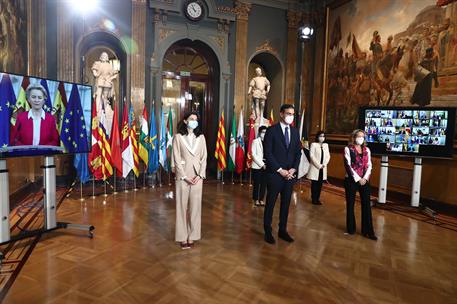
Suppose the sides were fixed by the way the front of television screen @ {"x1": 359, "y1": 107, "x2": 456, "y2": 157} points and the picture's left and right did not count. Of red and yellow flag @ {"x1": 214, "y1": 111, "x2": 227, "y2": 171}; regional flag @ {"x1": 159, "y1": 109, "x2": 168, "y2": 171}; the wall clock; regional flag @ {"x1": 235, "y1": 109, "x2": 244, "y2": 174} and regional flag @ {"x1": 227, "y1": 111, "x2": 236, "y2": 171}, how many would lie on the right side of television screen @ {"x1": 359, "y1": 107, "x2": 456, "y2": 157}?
5

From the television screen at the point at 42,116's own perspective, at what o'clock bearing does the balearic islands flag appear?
The balearic islands flag is roughly at 8 o'clock from the television screen.

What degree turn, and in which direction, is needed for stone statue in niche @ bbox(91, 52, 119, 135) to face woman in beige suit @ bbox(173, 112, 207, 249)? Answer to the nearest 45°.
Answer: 0° — it already faces them

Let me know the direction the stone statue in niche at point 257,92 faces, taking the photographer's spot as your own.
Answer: facing the viewer

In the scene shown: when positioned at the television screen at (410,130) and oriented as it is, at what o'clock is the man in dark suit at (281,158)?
The man in dark suit is roughly at 1 o'clock from the television screen.

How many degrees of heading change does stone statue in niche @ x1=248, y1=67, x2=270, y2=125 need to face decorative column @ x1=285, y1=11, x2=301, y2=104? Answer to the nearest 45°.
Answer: approximately 135° to its left

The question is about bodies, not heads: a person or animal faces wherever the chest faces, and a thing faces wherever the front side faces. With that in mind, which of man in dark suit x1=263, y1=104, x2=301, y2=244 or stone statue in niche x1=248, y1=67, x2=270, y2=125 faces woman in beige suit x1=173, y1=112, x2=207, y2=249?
the stone statue in niche

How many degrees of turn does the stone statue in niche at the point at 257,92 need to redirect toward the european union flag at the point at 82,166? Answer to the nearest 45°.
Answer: approximately 45° to its right

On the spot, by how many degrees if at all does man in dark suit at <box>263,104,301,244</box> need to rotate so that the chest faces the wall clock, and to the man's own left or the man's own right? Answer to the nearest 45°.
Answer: approximately 180°

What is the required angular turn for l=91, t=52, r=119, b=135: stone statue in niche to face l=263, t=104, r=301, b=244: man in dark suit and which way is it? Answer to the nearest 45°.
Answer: approximately 45° to its left

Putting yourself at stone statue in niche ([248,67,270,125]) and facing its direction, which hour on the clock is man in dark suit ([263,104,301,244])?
The man in dark suit is roughly at 12 o'clock from the stone statue in niche.

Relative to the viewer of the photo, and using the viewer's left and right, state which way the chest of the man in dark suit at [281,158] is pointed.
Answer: facing the viewer and to the right of the viewer

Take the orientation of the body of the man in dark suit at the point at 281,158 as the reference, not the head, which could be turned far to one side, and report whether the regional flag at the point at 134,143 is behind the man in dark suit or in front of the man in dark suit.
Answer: behind
